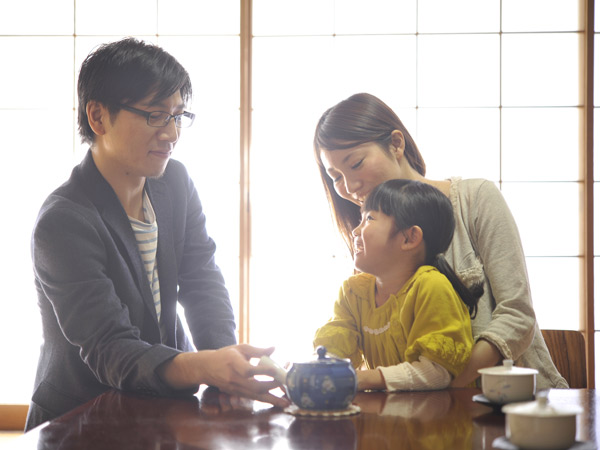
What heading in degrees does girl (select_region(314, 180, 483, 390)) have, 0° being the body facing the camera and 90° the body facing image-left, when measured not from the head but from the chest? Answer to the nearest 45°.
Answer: approximately 45°

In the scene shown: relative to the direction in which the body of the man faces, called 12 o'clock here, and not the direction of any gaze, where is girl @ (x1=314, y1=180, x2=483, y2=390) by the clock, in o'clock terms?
The girl is roughly at 11 o'clock from the man.

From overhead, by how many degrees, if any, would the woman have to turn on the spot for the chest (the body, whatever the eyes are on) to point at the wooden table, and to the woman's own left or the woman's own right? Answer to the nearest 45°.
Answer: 0° — they already face it

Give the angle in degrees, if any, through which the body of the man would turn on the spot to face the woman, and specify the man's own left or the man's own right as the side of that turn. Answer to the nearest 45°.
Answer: approximately 45° to the man's own left

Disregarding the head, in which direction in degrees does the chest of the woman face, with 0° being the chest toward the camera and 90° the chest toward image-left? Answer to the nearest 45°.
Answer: approximately 45°
